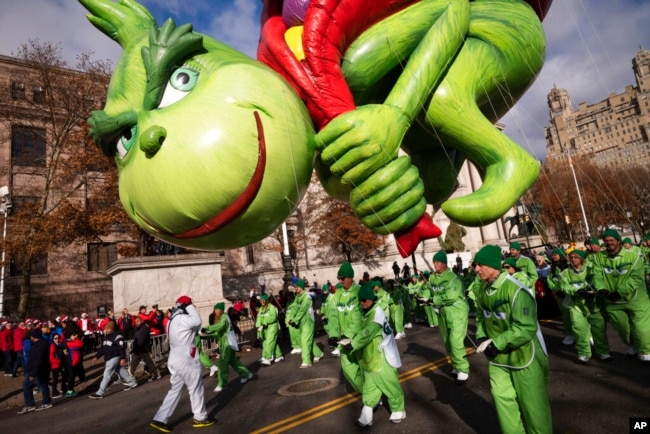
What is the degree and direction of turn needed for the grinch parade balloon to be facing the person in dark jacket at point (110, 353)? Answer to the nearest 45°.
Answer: approximately 90° to its right

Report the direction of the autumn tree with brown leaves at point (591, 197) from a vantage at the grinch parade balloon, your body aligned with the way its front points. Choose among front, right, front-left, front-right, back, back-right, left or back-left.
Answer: back

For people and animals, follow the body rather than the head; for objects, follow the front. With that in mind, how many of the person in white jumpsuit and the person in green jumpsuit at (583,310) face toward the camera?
1

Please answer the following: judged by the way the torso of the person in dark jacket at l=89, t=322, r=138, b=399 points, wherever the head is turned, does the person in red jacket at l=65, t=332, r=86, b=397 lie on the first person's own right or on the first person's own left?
on the first person's own right

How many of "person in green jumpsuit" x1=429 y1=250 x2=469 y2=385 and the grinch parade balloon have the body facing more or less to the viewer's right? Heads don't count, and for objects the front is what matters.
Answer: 0

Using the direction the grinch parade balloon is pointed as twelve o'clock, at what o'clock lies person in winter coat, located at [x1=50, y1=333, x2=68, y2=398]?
The person in winter coat is roughly at 1 o'clock from the grinch parade balloon.

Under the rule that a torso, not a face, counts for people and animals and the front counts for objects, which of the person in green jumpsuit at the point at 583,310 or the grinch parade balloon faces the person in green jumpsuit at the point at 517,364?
the person in green jumpsuit at the point at 583,310
